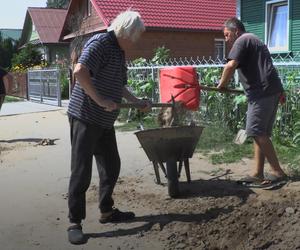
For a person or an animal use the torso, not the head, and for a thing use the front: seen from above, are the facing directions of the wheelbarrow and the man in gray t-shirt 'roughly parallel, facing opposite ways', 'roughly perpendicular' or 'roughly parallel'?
roughly perpendicular

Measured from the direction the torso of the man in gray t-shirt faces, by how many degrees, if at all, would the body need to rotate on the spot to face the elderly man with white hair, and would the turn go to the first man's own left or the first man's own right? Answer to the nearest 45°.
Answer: approximately 45° to the first man's own left

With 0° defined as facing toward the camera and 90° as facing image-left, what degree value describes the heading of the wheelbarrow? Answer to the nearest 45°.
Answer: approximately 0°

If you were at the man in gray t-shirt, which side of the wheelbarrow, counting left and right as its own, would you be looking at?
left

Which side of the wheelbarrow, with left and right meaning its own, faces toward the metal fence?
back

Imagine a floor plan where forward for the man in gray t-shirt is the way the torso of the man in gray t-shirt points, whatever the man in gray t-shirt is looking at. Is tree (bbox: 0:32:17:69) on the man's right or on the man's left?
on the man's right

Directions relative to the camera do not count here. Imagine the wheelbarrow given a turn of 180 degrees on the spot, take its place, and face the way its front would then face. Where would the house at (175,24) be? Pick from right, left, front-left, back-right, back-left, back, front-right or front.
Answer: front

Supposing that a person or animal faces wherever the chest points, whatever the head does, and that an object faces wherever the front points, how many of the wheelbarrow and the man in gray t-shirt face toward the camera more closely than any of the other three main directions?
1

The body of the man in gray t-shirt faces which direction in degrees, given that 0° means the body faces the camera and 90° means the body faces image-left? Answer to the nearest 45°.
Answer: approximately 90°

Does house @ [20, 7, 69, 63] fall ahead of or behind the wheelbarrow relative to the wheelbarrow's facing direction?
behind
